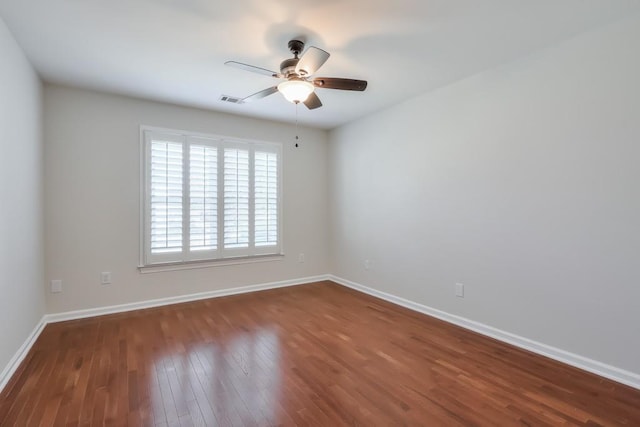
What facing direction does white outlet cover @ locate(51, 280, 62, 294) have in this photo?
toward the camera

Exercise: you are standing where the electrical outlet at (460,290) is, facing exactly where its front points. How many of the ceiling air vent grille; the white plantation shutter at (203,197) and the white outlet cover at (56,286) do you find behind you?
0

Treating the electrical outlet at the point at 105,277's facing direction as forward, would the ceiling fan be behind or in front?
in front

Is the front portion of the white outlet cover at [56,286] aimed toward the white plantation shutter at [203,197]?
no

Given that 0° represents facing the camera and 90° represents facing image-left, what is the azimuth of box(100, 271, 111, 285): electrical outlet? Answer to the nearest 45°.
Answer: approximately 0°

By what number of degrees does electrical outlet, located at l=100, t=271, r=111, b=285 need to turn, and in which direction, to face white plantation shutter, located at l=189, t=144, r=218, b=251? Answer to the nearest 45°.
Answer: approximately 90° to its left

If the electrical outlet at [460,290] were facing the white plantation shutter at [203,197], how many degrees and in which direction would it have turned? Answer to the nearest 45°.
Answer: approximately 45° to its right

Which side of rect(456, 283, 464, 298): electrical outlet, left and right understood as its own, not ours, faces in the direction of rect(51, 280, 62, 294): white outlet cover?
front

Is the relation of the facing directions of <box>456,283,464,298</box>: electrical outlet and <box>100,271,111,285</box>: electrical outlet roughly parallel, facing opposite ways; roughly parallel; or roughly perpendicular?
roughly perpendicular

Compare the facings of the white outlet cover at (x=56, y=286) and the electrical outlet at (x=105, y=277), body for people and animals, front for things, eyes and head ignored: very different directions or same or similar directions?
same or similar directions

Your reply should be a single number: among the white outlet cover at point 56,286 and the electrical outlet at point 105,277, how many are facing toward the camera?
2
